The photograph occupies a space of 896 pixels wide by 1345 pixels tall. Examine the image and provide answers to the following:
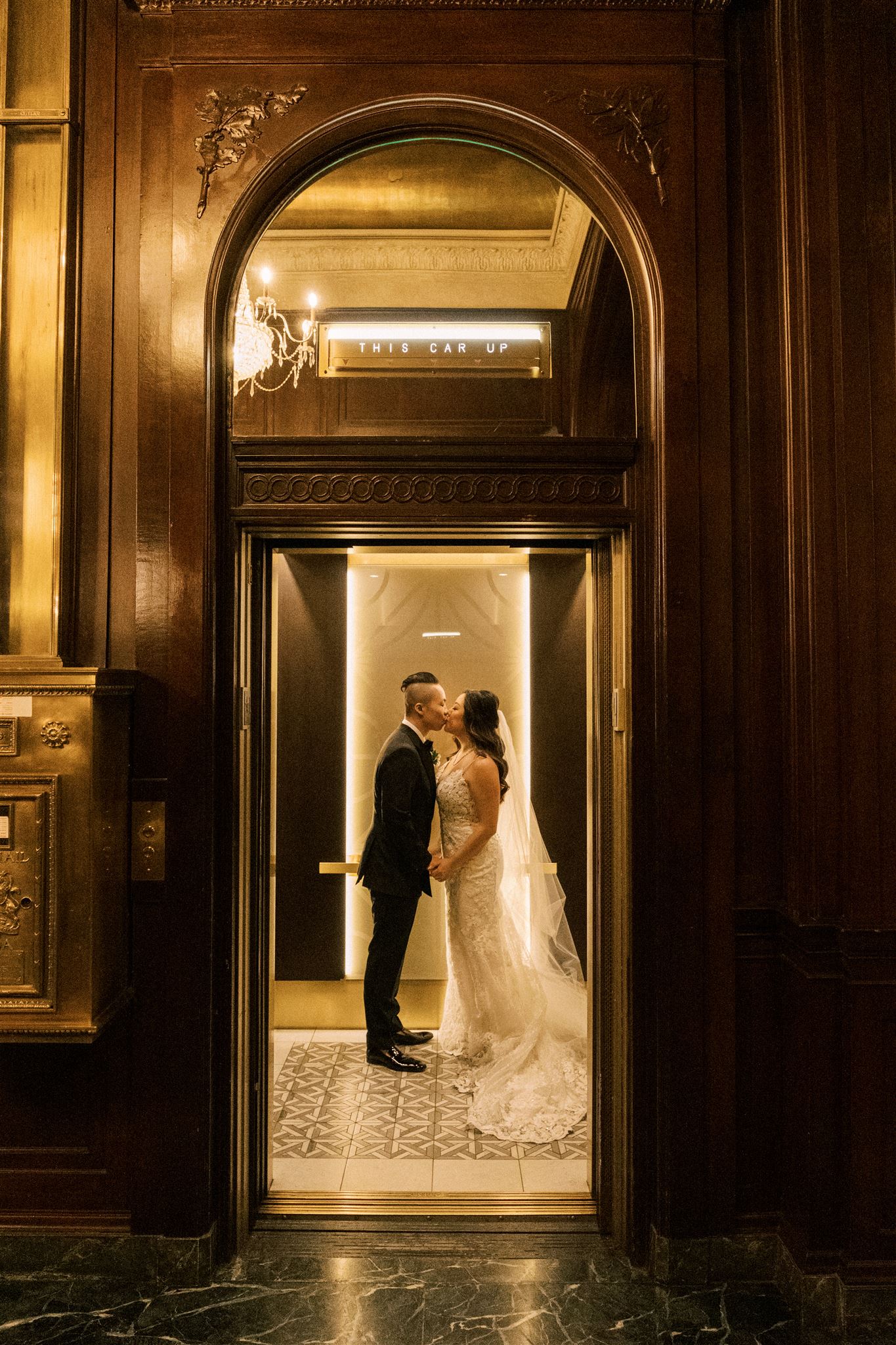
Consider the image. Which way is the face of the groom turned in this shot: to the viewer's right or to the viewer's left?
to the viewer's right

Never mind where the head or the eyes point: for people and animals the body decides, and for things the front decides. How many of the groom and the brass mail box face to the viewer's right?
1

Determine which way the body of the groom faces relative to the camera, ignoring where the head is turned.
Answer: to the viewer's right

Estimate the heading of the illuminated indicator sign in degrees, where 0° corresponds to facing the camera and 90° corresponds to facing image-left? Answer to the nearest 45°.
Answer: approximately 0°

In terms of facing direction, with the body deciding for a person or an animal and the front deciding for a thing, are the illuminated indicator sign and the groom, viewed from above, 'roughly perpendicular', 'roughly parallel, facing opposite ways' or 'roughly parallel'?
roughly perpendicular

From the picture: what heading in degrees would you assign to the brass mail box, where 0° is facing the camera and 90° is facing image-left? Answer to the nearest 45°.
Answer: approximately 0°

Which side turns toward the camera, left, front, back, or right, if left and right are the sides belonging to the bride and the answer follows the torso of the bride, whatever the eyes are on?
left

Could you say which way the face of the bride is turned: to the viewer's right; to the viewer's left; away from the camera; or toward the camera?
to the viewer's left
